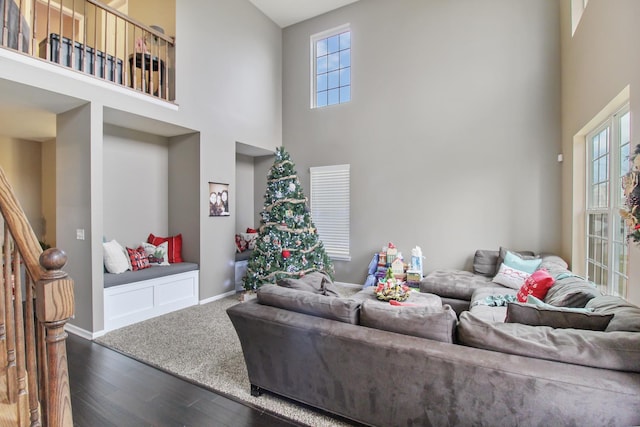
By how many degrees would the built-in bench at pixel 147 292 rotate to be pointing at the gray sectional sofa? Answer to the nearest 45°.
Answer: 0° — it already faces it

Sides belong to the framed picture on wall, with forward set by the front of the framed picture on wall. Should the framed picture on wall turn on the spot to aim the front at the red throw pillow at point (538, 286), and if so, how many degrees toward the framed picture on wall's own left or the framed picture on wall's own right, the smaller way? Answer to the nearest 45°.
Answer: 0° — it already faces it

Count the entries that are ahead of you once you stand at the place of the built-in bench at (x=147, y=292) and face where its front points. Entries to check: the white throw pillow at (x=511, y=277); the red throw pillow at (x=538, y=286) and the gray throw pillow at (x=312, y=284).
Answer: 3

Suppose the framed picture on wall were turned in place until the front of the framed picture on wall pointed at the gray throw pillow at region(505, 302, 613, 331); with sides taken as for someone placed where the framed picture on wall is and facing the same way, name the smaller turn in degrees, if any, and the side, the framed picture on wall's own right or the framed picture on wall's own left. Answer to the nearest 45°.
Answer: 0° — it already faces it

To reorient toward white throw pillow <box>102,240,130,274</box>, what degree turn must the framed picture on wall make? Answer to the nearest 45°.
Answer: approximately 90° to its right

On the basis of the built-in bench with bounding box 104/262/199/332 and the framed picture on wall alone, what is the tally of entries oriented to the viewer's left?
0

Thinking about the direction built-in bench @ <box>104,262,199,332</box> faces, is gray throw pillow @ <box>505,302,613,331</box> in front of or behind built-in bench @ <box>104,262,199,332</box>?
in front

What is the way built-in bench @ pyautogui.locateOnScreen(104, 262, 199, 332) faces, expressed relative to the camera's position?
facing the viewer and to the right of the viewer

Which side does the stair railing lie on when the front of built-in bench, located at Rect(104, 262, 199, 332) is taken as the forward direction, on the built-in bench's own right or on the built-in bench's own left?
on the built-in bench's own right
